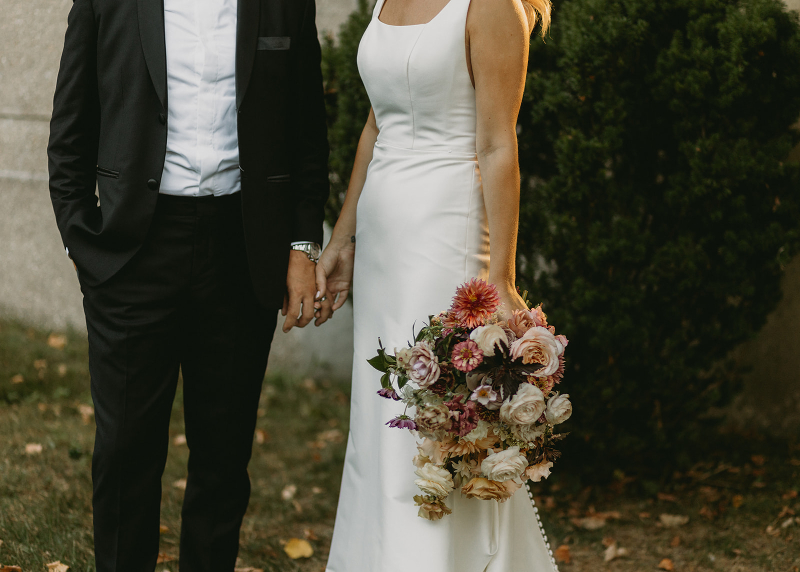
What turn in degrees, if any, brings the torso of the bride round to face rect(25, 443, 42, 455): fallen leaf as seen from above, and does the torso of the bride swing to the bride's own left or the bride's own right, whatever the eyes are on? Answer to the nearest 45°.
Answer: approximately 90° to the bride's own right

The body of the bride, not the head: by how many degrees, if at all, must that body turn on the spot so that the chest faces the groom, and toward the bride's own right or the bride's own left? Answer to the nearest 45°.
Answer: approximately 45° to the bride's own right

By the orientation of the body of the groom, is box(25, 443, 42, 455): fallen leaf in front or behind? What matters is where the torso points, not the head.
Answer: behind

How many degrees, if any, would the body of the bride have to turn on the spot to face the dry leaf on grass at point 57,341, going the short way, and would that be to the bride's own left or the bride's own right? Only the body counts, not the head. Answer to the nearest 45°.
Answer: approximately 90° to the bride's own right

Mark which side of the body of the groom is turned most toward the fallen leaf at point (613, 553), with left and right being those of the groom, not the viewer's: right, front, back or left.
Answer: left

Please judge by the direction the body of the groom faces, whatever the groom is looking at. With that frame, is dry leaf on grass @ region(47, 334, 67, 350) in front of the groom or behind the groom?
behind
